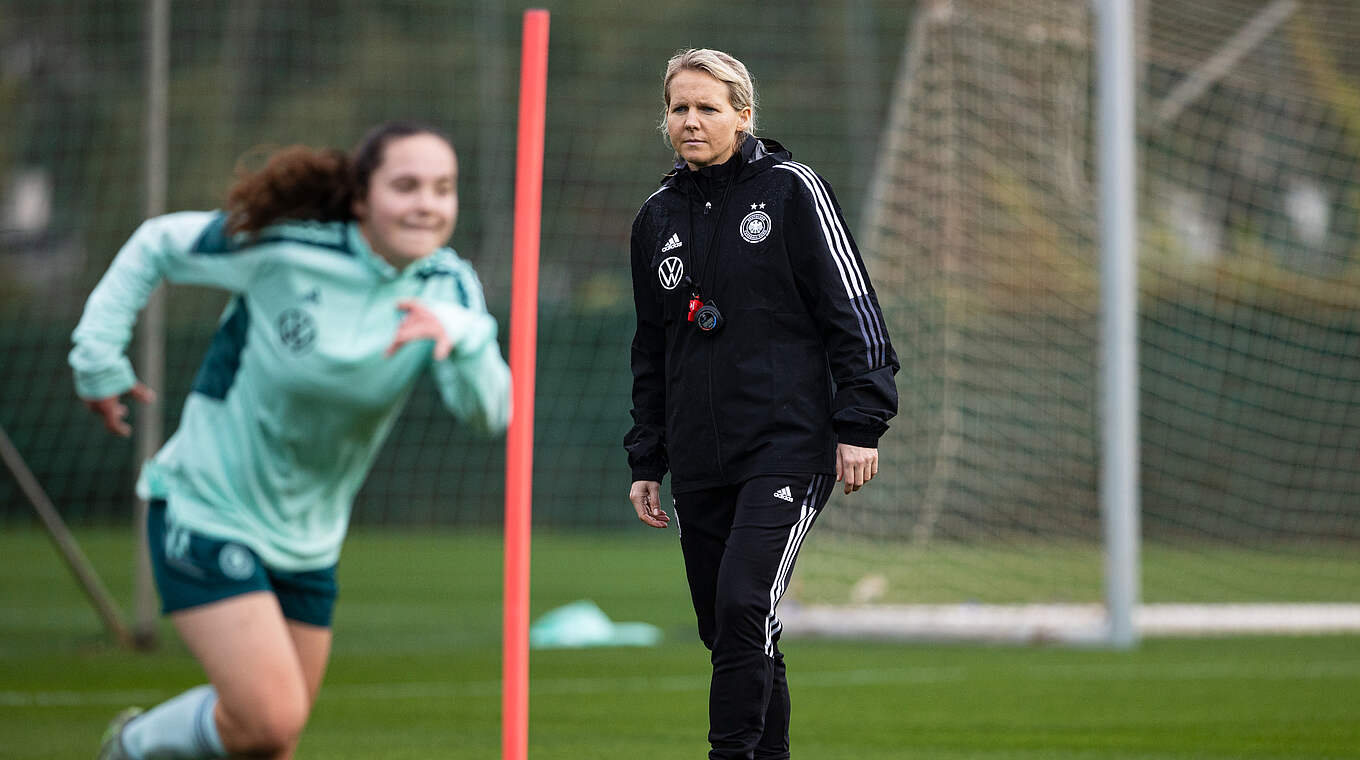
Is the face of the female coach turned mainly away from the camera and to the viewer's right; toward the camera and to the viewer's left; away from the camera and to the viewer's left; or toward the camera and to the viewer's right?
toward the camera and to the viewer's left

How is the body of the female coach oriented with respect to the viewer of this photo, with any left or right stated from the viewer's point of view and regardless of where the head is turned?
facing the viewer and to the left of the viewer

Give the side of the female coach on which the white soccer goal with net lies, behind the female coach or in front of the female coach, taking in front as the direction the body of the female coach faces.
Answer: behind

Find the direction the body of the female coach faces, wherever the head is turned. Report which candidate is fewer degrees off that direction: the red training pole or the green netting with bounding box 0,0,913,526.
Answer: the red training pole

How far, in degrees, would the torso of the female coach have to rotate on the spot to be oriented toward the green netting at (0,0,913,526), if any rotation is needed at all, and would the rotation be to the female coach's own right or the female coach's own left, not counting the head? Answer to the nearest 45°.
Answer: approximately 135° to the female coach's own right
